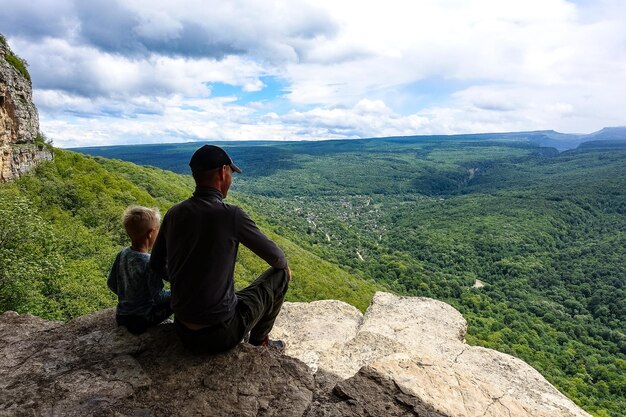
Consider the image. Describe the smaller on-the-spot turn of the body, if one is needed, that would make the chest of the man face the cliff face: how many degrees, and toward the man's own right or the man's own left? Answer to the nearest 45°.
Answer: approximately 90° to the man's own left

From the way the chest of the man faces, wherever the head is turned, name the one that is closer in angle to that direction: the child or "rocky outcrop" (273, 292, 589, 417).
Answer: the rocky outcrop

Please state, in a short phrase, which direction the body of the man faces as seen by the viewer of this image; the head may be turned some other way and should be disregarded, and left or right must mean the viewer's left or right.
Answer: facing away from the viewer and to the right of the viewer

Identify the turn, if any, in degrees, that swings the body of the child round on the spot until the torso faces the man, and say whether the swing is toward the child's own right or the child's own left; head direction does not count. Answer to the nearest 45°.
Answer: approximately 90° to the child's own right

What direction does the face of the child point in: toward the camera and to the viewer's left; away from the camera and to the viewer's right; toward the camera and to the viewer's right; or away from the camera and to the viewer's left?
away from the camera and to the viewer's right

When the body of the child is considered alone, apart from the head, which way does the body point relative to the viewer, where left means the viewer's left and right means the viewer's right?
facing away from the viewer and to the right of the viewer
